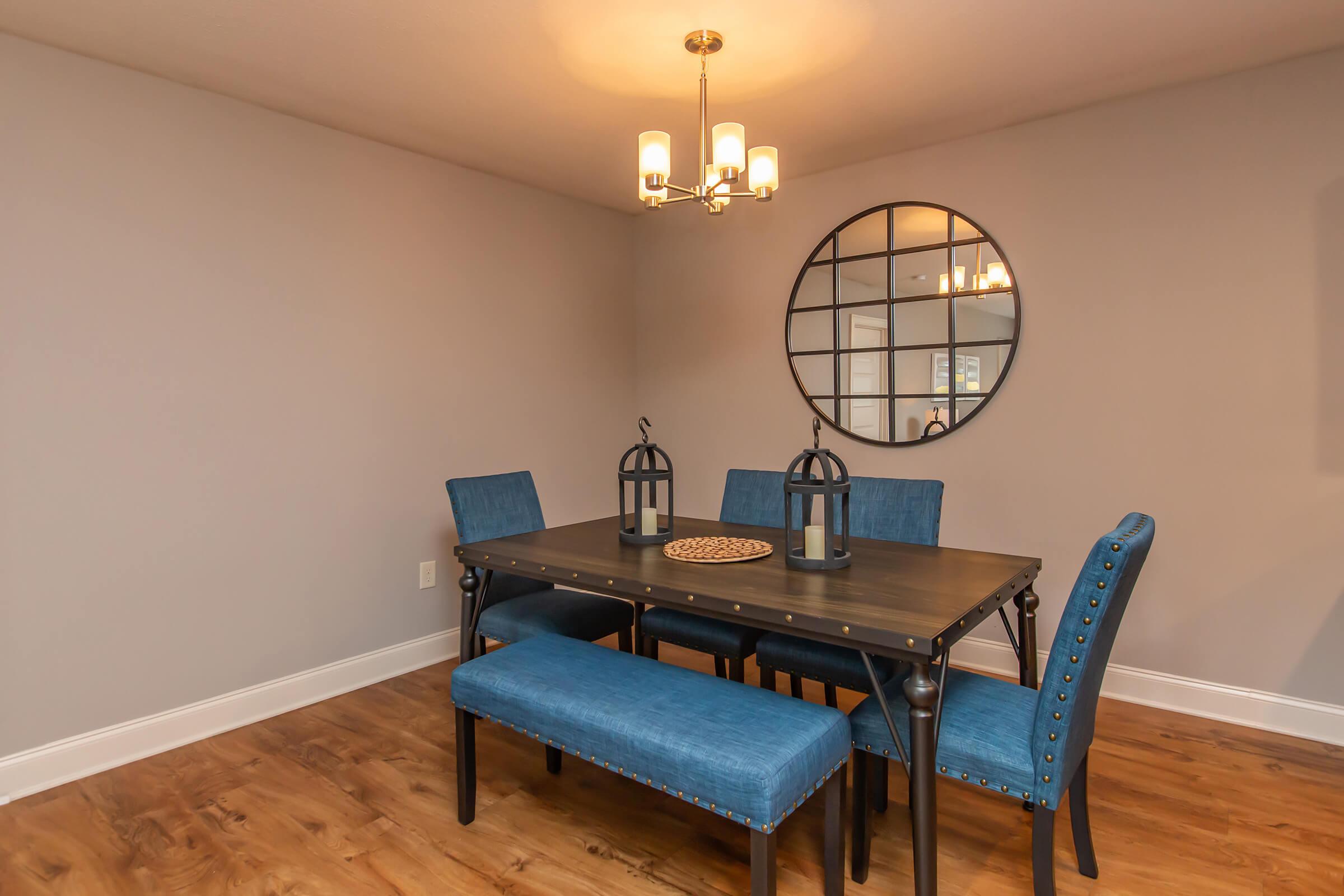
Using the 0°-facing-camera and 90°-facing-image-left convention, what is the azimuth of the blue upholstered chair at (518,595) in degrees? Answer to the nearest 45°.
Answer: approximately 315°

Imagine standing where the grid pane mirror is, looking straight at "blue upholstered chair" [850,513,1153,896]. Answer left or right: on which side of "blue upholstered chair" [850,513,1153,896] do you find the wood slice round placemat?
right

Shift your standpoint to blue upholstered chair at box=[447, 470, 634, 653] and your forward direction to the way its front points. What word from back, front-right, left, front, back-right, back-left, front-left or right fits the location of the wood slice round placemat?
front

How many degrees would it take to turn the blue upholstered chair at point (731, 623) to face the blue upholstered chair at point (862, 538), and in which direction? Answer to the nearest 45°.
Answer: approximately 135° to its left

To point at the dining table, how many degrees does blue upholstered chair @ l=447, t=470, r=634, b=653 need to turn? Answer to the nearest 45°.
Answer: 0° — it already faces it

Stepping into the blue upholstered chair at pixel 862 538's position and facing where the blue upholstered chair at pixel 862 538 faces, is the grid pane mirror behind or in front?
behind

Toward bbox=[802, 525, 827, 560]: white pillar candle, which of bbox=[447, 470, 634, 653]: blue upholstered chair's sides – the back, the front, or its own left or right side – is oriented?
front

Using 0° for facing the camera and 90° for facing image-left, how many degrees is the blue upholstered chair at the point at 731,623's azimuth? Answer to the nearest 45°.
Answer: approximately 45°

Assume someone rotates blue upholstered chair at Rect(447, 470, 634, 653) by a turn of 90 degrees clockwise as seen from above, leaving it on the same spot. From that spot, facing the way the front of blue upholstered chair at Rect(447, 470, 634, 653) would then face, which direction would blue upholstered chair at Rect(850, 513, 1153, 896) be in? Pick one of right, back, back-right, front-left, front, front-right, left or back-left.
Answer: left

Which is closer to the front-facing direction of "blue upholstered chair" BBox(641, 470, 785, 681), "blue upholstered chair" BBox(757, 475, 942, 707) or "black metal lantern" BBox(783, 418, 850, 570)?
the black metal lantern

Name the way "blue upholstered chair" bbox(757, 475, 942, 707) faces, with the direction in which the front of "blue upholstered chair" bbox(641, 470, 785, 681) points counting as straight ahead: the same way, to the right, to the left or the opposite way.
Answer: the same way

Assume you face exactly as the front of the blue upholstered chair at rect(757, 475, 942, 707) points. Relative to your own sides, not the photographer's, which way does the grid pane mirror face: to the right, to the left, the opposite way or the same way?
the same way

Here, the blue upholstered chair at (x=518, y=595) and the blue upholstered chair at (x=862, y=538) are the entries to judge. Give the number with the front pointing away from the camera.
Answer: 0

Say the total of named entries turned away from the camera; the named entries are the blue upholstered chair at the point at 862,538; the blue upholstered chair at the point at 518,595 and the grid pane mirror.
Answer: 0

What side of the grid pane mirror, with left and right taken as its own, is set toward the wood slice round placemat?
front

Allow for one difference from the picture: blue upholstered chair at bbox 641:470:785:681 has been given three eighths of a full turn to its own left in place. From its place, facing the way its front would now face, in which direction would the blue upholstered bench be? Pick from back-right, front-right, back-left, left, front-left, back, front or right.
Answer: right

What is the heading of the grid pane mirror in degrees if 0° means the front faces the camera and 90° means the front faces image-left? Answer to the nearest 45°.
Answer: approximately 45°

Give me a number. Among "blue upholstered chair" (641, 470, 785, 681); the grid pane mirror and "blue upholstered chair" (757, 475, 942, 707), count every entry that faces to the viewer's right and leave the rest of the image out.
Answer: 0

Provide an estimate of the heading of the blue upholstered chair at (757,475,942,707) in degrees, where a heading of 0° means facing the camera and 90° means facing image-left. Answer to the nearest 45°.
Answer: approximately 45°
